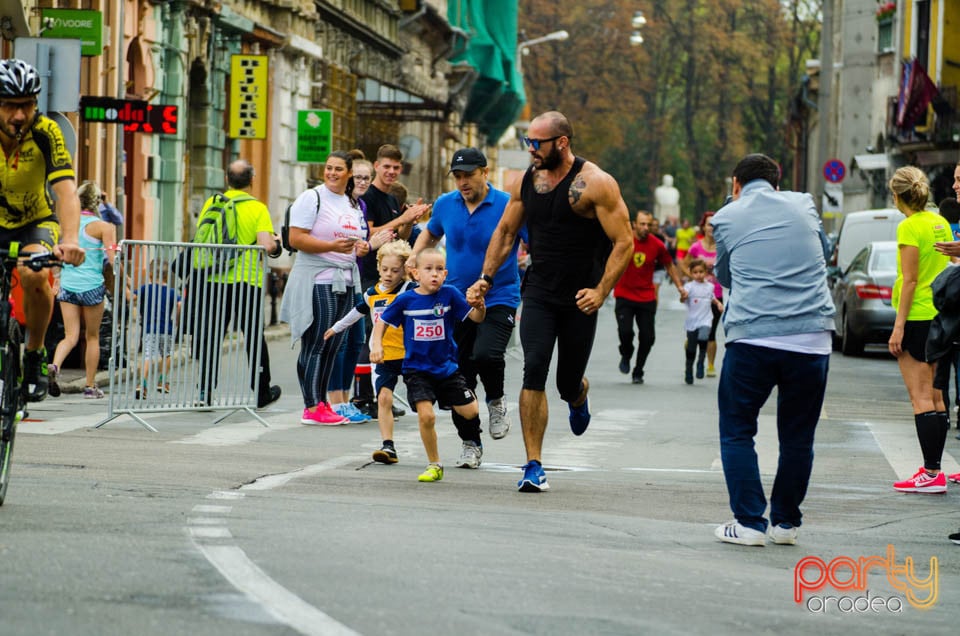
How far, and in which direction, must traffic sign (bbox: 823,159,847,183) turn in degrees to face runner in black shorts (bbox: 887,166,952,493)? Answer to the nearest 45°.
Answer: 0° — it already faces them

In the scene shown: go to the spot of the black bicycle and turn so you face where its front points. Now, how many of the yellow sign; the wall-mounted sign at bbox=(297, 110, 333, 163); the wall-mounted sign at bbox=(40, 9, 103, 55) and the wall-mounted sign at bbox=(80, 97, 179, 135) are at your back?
4

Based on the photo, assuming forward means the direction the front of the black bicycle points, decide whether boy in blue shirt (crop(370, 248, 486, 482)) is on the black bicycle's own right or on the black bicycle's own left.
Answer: on the black bicycle's own left

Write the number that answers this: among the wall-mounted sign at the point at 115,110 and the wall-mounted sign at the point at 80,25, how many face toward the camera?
2

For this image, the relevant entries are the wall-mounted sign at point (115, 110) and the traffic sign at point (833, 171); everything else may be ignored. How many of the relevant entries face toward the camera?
2

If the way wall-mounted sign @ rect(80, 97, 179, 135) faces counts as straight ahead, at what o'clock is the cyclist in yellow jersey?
The cyclist in yellow jersey is roughly at 12 o'clock from the wall-mounted sign.

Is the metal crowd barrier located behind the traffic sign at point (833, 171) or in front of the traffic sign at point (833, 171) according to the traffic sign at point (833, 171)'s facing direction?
in front
